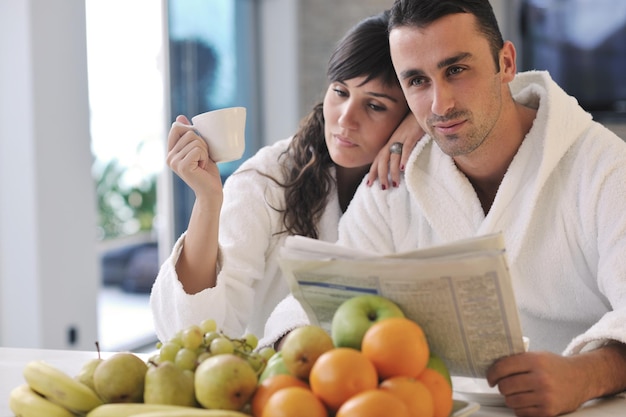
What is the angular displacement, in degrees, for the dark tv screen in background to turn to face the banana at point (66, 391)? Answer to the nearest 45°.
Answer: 0° — it already faces it

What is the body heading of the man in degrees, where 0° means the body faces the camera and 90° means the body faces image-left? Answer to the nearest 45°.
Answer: approximately 45°

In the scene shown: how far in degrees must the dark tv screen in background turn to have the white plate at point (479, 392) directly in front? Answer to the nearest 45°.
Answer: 0° — it already faces it

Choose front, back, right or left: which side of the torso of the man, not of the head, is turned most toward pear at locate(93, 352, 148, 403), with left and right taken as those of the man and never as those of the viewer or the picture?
front

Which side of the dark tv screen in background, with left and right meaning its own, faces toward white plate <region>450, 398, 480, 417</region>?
front

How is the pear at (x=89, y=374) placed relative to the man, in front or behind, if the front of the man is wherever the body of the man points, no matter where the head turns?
in front

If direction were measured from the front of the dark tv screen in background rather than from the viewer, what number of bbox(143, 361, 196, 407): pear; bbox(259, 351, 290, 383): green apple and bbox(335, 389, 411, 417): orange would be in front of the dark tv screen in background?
3

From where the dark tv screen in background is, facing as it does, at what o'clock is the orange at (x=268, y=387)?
The orange is roughly at 12 o'clock from the dark tv screen in background.

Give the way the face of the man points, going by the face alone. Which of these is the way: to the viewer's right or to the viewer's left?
to the viewer's left

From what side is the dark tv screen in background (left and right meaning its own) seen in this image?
front

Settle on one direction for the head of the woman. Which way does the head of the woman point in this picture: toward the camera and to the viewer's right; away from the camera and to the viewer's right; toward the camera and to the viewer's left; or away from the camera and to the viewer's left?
toward the camera and to the viewer's right

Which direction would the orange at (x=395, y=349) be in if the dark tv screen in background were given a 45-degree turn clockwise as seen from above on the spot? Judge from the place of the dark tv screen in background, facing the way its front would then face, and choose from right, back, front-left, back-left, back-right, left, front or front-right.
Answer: front-left

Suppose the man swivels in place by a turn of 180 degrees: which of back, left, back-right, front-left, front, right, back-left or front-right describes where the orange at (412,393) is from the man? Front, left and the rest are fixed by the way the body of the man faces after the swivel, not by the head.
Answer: back-right

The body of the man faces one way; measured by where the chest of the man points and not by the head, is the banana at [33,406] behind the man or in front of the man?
in front

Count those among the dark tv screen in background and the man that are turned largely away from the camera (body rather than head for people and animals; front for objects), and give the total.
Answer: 0
